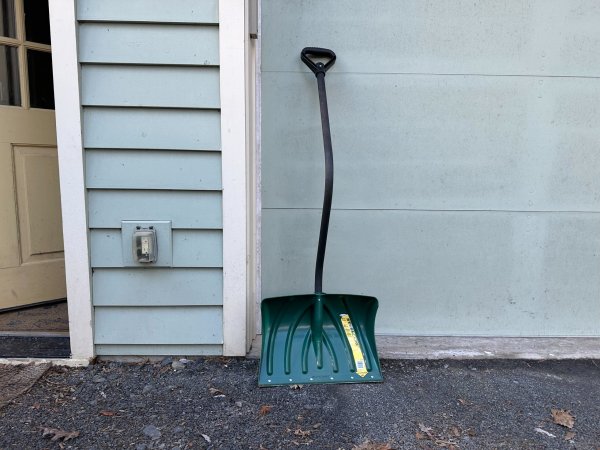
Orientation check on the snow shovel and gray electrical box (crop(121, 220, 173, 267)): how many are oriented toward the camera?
2

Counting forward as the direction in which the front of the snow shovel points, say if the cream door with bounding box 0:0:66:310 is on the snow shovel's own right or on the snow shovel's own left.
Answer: on the snow shovel's own right

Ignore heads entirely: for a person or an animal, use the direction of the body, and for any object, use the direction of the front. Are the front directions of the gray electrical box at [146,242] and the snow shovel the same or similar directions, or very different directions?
same or similar directions

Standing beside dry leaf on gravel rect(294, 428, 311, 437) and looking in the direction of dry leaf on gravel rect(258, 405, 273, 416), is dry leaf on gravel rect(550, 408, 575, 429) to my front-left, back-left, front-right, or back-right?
back-right

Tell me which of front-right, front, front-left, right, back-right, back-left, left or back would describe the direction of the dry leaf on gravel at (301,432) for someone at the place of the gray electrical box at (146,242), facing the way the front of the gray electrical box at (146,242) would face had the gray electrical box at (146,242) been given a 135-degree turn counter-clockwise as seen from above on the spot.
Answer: right

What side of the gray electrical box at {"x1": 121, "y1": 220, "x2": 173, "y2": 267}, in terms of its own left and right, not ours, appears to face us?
front

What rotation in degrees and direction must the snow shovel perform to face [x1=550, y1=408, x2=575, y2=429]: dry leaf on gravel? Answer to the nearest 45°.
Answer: approximately 90° to its left

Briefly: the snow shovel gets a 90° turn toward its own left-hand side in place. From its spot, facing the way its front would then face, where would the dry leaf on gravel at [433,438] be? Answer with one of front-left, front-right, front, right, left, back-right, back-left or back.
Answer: front-right

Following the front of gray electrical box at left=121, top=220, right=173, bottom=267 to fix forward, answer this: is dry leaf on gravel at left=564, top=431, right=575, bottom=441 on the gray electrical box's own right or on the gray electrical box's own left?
on the gray electrical box's own left

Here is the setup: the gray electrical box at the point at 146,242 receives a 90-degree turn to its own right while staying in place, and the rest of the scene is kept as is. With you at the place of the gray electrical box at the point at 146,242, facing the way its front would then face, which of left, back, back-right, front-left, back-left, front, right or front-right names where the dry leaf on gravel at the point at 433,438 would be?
back-left

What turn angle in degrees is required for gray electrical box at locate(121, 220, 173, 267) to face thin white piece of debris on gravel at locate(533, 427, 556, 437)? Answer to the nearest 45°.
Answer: approximately 45° to its left

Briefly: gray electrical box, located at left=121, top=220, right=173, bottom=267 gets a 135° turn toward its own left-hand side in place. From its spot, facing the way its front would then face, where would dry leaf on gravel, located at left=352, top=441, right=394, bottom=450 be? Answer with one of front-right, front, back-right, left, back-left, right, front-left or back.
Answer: right

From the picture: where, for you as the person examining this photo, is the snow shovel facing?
facing the viewer

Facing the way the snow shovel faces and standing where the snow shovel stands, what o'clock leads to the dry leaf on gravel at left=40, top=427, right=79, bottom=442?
The dry leaf on gravel is roughly at 2 o'clock from the snow shovel.
